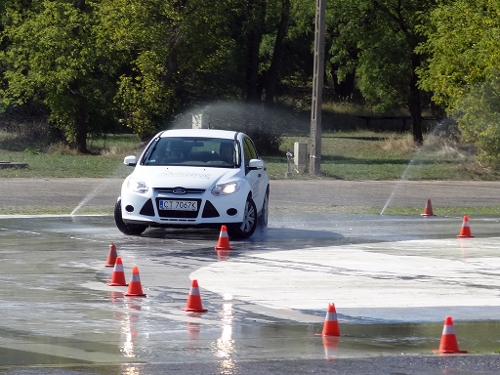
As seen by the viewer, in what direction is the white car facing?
toward the camera

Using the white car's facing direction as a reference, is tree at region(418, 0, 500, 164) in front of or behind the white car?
behind

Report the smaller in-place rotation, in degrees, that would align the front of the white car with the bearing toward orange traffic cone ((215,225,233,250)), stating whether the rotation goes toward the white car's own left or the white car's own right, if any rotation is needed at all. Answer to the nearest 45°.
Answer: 0° — it already faces it

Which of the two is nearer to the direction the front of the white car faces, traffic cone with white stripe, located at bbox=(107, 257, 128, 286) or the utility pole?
the traffic cone with white stripe

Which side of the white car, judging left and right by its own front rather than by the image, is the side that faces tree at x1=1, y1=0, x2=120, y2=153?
back

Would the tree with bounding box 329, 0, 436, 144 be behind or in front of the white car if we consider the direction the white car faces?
behind

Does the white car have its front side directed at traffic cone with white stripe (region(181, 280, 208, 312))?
yes

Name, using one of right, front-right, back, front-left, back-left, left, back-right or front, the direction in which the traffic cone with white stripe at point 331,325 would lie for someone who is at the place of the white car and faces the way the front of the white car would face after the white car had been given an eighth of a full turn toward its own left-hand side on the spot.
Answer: front-right

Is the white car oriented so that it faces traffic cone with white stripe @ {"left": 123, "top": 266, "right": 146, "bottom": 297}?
yes

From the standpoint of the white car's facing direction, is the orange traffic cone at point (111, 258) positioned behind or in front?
in front

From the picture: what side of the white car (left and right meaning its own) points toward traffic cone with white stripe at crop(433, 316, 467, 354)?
front

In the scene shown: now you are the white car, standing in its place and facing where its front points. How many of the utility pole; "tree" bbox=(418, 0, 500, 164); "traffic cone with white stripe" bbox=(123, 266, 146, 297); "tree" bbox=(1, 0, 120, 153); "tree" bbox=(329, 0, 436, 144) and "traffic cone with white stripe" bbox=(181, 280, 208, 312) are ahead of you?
2
